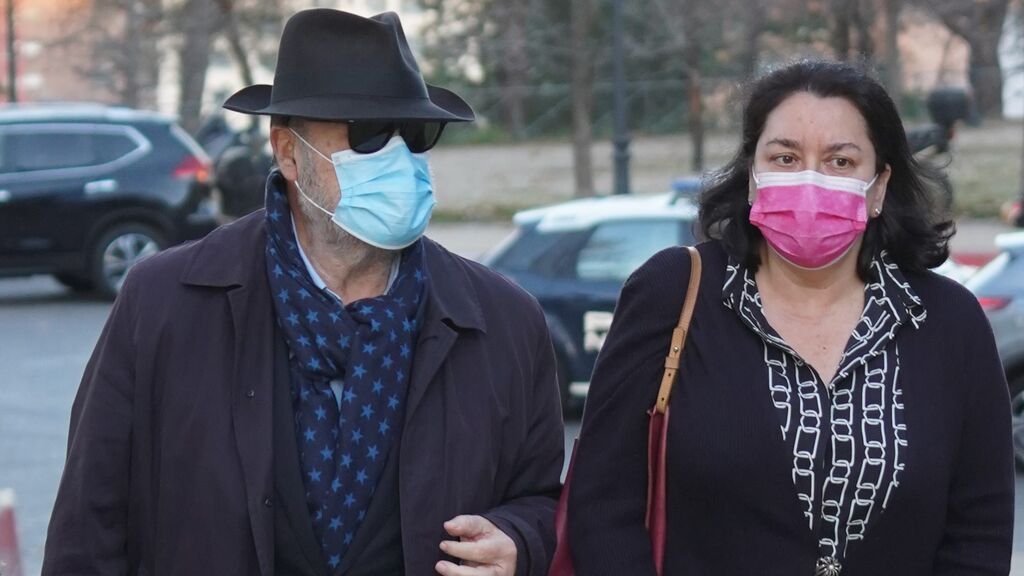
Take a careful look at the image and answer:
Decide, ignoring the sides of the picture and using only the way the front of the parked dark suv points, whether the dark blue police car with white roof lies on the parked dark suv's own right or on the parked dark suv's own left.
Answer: on the parked dark suv's own left

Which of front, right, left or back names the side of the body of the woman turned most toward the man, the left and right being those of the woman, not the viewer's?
right

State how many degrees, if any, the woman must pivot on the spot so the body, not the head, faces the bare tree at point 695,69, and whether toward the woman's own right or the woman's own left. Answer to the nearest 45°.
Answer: approximately 180°

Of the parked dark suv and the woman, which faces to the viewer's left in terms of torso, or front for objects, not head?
the parked dark suv

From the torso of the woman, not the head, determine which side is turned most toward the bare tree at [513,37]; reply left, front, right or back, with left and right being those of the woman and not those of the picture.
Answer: back

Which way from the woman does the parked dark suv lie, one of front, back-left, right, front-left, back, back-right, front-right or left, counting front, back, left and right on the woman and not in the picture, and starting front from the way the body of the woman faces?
back-right

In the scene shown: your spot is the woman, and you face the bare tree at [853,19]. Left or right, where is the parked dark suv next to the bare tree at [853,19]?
left

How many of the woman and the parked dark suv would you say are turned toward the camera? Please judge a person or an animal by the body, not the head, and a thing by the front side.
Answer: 1

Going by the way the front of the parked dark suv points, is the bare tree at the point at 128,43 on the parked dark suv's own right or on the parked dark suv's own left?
on the parked dark suv's own right

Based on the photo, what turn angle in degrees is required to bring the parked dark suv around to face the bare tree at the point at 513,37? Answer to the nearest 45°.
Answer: approximately 135° to its right

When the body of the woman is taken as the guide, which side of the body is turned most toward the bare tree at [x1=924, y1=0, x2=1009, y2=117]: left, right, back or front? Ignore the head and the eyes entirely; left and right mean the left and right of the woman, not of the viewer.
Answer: back

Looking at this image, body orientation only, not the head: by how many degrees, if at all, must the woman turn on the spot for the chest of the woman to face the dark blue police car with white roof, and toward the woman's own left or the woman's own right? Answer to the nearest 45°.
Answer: approximately 180°

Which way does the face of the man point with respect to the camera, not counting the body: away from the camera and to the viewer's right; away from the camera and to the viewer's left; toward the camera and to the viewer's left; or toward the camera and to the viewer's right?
toward the camera and to the viewer's right

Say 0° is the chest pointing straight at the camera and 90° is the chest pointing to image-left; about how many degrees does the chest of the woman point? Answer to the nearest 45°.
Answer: approximately 0°

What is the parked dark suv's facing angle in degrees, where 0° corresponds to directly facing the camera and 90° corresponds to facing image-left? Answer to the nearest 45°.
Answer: approximately 90°
